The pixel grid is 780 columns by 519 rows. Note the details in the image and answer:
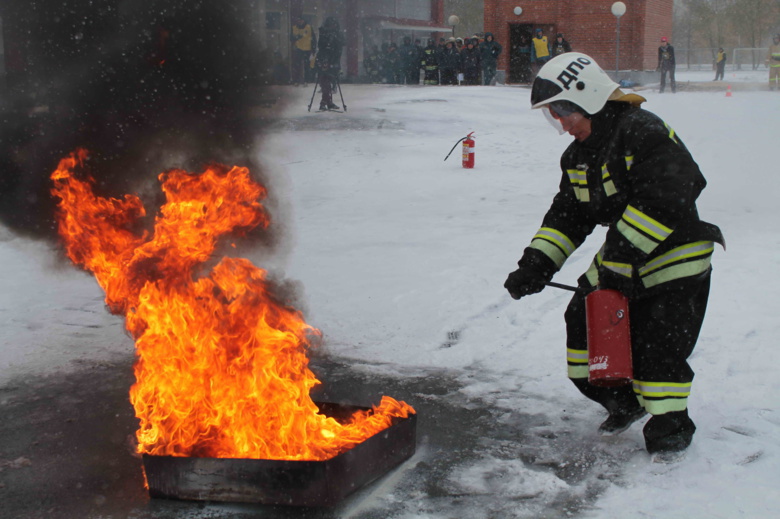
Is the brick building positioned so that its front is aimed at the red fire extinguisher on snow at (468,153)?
yes

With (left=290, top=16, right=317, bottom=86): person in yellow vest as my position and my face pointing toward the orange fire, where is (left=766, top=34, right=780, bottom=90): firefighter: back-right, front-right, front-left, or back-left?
back-left

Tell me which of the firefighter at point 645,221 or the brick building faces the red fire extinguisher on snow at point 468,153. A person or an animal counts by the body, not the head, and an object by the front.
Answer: the brick building

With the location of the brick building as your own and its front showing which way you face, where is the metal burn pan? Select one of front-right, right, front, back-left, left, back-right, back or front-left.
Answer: front

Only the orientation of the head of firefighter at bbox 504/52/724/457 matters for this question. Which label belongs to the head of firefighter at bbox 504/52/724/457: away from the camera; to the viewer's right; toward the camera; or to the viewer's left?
to the viewer's left

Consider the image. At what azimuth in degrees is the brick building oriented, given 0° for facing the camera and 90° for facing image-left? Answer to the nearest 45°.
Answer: approximately 0°

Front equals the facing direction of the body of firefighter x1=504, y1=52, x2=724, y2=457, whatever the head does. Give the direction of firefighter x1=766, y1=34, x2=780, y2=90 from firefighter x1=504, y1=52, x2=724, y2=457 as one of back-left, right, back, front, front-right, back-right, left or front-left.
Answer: back-right

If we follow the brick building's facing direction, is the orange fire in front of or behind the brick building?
in front

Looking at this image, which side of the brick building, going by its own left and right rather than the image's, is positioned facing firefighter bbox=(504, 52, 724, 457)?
front

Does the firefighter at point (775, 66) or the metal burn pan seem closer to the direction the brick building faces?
the metal burn pan

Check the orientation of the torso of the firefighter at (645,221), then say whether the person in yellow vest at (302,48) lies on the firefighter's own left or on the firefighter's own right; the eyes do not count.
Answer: on the firefighter's own right

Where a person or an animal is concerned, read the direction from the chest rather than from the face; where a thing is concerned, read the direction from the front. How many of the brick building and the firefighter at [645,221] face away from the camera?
0

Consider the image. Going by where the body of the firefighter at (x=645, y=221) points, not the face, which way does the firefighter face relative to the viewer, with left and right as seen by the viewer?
facing the viewer and to the left of the viewer
